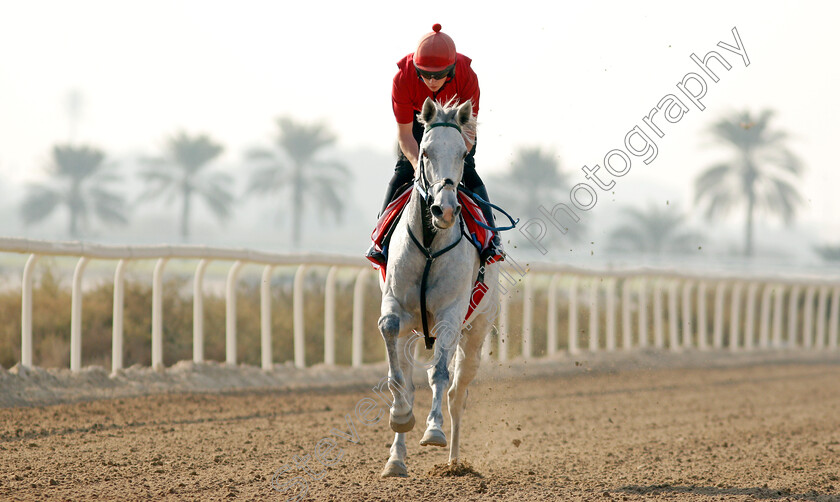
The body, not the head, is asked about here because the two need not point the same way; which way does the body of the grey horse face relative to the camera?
toward the camera

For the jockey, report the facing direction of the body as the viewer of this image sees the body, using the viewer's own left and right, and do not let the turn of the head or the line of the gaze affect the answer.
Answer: facing the viewer

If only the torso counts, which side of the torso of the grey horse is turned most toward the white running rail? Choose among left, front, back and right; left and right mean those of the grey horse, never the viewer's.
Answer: back

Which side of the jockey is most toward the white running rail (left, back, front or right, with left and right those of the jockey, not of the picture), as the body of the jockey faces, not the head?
back
